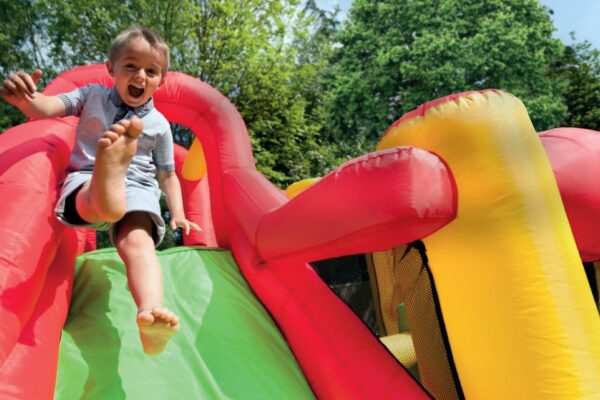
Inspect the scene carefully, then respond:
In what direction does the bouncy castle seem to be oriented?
toward the camera

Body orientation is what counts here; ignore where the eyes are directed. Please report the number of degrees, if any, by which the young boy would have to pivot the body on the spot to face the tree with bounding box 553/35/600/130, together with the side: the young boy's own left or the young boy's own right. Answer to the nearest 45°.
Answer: approximately 135° to the young boy's own left

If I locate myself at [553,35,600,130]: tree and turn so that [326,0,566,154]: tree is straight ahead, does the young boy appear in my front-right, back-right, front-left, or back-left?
front-left

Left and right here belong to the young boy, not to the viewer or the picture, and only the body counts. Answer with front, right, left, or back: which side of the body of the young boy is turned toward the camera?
front

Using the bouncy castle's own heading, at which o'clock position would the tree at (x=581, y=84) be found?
The tree is roughly at 7 o'clock from the bouncy castle.

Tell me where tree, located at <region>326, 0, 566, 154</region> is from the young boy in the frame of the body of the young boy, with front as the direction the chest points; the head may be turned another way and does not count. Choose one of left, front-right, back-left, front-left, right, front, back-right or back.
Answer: back-left

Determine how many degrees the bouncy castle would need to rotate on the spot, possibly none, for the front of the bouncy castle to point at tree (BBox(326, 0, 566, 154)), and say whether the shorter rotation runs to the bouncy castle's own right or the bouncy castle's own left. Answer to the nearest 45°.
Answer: approximately 180°

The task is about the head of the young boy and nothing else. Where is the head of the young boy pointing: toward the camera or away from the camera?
toward the camera
